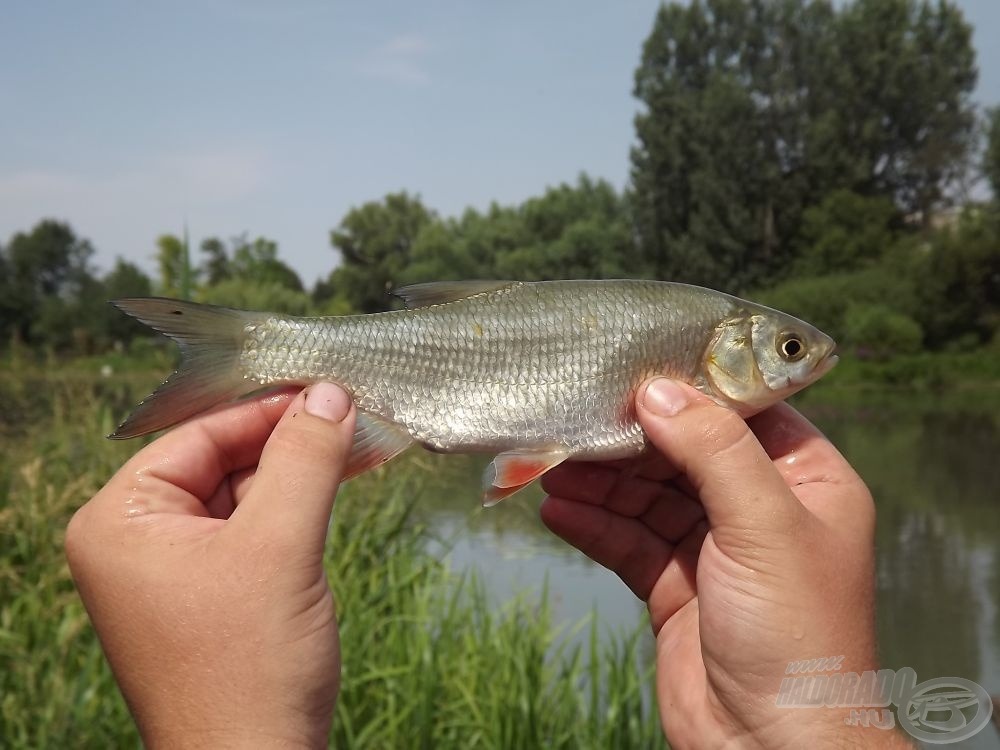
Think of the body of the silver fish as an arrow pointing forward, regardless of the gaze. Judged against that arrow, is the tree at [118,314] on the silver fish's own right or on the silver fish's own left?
on the silver fish's own left

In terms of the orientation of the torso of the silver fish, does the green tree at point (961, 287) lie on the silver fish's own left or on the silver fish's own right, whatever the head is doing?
on the silver fish's own left

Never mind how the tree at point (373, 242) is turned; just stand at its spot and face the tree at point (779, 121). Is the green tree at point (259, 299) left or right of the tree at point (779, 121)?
right

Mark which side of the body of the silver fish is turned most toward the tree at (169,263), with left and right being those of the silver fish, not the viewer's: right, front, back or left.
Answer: left

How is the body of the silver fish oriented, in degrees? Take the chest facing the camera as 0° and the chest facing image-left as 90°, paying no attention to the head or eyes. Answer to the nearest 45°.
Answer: approximately 270°

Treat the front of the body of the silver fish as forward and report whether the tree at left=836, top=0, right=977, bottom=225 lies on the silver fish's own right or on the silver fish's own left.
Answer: on the silver fish's own left

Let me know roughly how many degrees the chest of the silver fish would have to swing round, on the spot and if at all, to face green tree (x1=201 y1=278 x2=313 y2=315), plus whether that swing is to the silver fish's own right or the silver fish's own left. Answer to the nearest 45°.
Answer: approximately 90° to the silver fish's own left

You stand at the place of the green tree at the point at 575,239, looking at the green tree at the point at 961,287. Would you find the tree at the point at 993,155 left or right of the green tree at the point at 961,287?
left

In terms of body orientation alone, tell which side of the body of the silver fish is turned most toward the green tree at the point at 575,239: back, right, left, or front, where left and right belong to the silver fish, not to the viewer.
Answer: left

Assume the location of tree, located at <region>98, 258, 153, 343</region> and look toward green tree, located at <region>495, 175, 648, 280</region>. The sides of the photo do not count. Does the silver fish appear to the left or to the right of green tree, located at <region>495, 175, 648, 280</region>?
right

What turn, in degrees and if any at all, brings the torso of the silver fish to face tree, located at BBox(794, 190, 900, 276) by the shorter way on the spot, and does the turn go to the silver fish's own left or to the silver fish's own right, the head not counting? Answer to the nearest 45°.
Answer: approximately 45° to the silver fish's own left

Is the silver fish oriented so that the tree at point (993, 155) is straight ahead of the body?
no

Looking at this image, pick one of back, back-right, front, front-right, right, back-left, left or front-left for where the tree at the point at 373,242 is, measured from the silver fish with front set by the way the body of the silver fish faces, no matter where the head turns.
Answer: left
